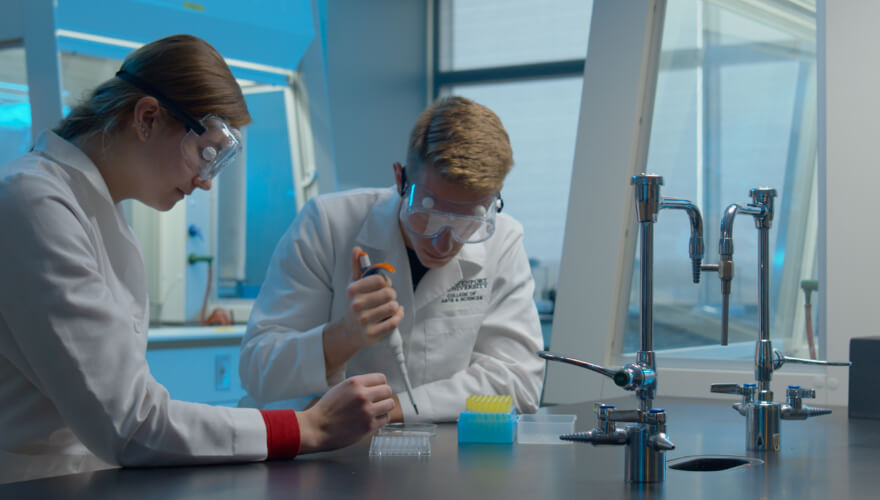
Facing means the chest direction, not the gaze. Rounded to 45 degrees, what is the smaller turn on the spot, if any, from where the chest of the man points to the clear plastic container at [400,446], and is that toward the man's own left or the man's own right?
0° — they already face it

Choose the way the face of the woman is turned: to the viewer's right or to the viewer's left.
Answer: to the viewer's right

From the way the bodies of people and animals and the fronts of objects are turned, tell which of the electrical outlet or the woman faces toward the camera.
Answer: the electrical outlet

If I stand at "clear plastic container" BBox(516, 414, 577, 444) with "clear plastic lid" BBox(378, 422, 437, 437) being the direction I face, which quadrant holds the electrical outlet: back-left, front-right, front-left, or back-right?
front-right

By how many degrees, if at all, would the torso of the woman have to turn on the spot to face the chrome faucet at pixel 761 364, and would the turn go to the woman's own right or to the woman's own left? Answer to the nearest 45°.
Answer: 0° — they already face it

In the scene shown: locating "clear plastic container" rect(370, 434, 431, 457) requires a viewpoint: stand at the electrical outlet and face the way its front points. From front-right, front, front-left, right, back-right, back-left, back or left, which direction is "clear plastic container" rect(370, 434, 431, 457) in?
front

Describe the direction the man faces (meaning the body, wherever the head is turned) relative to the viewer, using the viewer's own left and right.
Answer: facing the viewer

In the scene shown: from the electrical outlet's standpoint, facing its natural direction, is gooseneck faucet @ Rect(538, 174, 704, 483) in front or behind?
in front

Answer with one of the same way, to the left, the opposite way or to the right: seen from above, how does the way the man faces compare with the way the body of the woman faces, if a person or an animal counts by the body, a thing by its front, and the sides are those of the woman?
to the right

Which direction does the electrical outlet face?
toward the camera

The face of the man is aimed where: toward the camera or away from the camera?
toward the camera

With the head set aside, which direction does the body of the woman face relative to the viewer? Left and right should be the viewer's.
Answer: facing to the right of the viewer

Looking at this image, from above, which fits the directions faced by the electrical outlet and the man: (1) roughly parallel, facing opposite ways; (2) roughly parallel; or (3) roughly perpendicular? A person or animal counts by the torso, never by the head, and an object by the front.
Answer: roughly parallel
